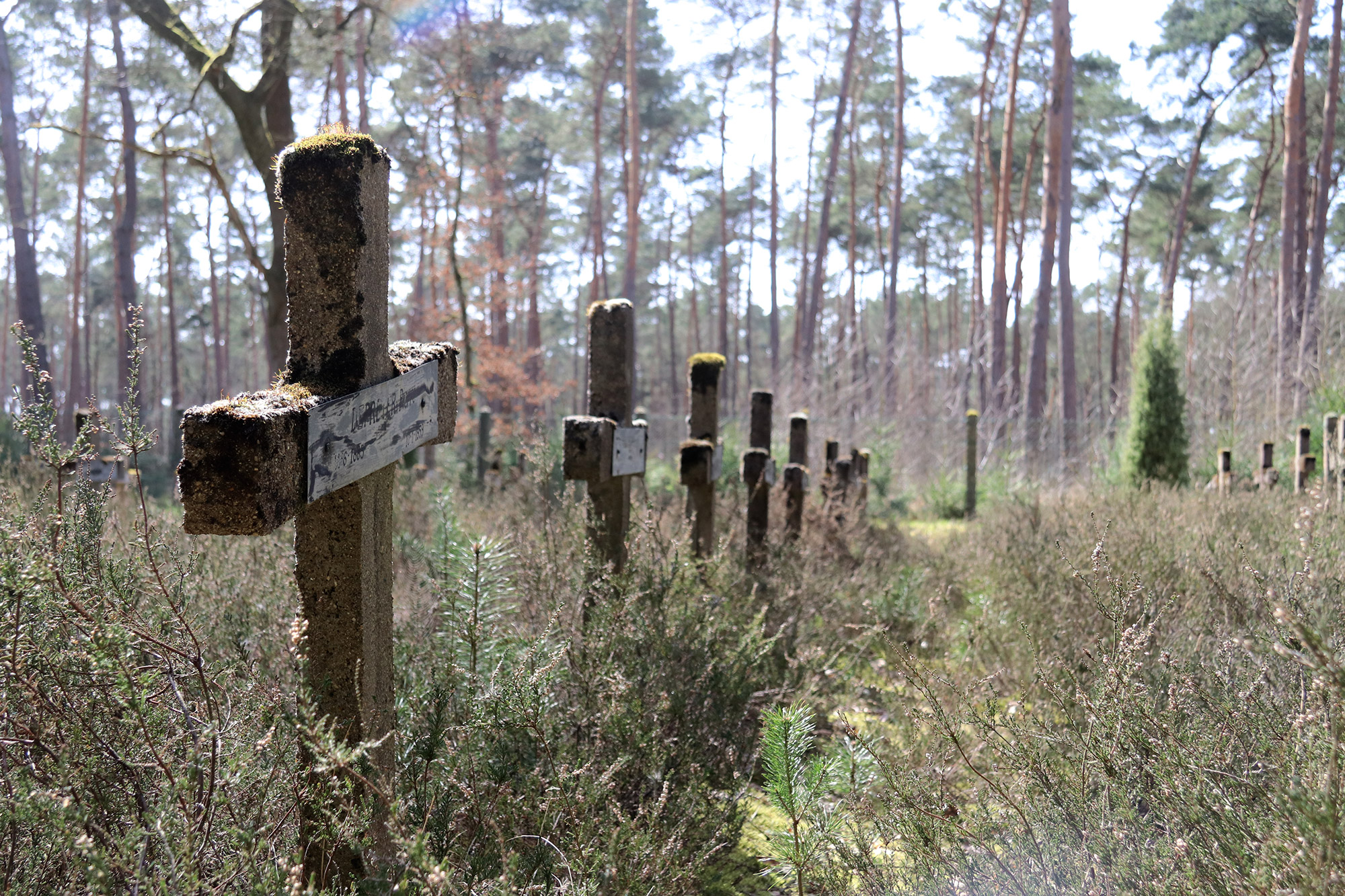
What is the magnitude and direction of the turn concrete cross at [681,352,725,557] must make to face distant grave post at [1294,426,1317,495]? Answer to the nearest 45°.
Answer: approximately 45° to its left

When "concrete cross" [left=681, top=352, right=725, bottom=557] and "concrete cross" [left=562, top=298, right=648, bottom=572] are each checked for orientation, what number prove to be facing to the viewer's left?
0

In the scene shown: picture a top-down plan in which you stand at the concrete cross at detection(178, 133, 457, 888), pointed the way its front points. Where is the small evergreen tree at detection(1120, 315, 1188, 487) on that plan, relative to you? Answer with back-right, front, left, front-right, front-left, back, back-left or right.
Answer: left

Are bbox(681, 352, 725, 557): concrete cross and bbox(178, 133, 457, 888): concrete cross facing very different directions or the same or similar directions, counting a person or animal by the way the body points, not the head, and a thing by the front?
same or similar directions

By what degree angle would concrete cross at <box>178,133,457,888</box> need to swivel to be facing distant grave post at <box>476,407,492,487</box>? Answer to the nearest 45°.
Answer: approximately 135° to its left

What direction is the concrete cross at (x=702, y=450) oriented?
to the viewer's right

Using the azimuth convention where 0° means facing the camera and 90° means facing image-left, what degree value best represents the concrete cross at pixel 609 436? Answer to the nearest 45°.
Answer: approximately 315°
